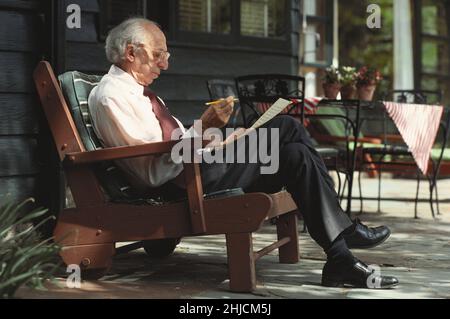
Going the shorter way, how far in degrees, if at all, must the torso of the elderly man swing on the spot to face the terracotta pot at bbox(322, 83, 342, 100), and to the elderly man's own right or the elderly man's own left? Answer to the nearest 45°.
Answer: approximately 90° to the elderly man's own left

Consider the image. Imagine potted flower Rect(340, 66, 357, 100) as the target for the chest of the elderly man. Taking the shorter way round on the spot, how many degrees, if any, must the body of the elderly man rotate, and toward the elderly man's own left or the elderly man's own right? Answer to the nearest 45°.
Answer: approximately 90° to the elderly man's own left

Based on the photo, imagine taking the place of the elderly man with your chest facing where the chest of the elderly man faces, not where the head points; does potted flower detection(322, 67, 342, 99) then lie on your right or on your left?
on your left

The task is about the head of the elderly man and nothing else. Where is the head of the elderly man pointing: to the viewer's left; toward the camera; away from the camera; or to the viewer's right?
to the viewer's right

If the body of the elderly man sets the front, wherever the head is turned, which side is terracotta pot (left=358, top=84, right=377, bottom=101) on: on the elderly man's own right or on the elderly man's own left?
on the elderly man's own left

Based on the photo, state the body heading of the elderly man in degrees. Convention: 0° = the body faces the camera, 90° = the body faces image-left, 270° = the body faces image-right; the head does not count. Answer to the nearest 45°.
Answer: approximately 270°
